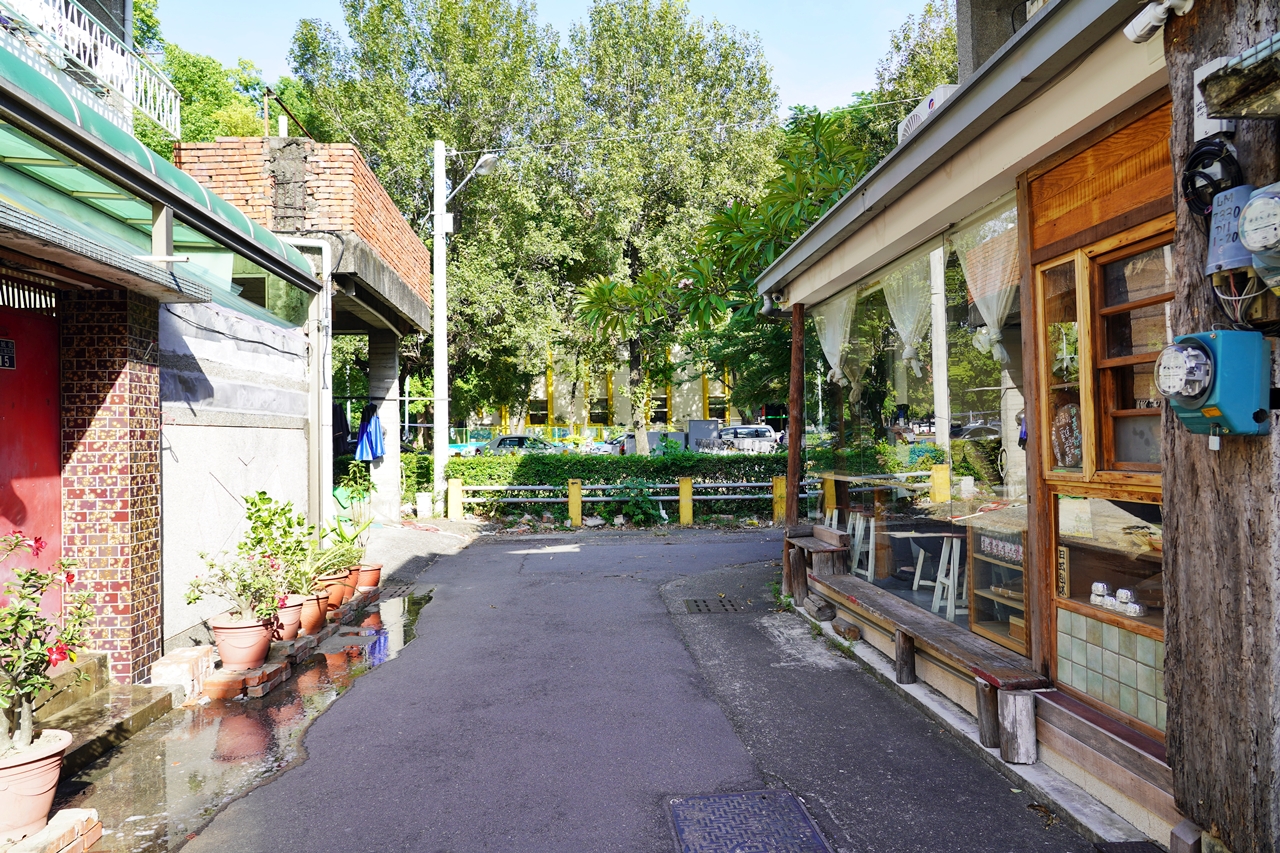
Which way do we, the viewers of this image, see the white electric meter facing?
facing the viewer and to the left of the viewer

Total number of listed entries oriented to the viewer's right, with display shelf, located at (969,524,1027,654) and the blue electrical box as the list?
0

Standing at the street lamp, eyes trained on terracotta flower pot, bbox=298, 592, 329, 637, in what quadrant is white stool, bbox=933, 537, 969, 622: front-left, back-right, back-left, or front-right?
front-left

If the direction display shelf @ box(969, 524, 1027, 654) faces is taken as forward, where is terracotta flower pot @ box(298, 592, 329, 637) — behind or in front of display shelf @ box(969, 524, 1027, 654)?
in front

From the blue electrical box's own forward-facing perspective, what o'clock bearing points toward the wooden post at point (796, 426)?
The wooden post is roughly at 3 o'clock from the blue electrical box.

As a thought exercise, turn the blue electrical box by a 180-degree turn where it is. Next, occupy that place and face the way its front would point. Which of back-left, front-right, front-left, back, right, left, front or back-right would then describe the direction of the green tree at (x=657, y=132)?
left

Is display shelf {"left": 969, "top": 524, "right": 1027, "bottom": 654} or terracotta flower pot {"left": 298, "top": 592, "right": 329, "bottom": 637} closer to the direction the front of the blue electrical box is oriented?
the terracotta flower pot

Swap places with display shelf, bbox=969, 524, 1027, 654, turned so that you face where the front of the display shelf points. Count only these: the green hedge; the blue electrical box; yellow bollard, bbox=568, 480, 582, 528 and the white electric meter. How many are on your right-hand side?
2

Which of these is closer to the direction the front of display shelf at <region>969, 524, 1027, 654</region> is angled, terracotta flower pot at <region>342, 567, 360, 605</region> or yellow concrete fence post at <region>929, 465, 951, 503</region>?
the terracotta flower pot

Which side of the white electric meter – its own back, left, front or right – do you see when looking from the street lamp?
right

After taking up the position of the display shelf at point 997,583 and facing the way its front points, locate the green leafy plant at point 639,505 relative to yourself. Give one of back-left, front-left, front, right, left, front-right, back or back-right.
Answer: right

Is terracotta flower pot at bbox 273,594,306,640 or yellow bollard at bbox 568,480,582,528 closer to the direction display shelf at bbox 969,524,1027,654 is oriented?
the terracotta flower pot

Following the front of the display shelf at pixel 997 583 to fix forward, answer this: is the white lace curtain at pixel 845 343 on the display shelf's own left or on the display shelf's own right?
on the display shelf's own right

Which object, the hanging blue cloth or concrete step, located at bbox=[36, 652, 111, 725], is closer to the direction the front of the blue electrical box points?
the concrete step

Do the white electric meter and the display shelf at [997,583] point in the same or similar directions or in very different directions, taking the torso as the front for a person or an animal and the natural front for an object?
same or similar directions

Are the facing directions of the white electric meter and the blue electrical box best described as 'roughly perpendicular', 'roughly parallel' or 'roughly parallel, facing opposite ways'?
roughly parallel

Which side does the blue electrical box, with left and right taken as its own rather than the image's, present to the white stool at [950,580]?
right
